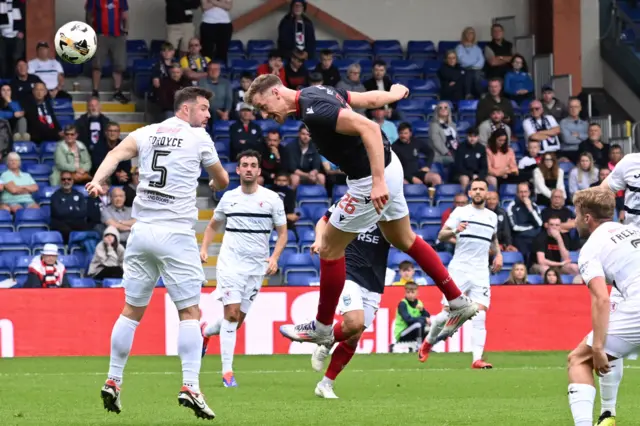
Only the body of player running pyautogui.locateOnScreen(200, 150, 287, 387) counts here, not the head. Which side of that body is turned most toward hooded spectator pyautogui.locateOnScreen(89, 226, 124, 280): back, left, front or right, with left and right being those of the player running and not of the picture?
back

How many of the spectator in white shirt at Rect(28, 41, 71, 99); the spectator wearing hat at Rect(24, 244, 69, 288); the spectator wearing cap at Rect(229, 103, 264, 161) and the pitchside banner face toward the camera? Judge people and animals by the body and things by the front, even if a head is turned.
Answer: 4

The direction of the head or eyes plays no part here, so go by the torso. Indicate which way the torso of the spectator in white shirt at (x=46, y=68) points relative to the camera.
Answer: toward the camera

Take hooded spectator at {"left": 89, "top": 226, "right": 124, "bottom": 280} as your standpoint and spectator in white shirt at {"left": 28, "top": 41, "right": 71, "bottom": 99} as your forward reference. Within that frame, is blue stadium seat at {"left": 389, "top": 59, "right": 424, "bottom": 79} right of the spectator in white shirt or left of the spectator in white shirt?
right

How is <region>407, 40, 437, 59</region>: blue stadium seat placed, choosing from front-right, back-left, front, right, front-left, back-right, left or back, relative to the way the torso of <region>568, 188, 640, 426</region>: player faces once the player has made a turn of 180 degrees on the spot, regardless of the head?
back-left

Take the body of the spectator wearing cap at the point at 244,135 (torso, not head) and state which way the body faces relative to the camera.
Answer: toward the camera

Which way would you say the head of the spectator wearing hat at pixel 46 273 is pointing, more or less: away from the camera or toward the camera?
toward the camera

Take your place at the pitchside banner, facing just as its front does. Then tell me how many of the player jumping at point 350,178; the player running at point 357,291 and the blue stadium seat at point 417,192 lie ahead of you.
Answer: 2

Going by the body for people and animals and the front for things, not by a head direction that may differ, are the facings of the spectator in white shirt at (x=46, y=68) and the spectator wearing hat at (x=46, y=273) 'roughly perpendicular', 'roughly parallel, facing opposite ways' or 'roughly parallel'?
roughly parallel

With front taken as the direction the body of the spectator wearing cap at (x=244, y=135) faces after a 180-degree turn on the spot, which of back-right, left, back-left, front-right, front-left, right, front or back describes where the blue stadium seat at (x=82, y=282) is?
back-left

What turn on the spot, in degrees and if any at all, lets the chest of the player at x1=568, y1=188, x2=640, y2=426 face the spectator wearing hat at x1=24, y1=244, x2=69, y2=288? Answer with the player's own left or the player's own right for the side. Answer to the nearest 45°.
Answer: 0° — they already face them

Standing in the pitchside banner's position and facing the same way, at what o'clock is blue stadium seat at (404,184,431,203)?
The blue stadium seat is roughly at 7 o'clock from the pitchside banner.

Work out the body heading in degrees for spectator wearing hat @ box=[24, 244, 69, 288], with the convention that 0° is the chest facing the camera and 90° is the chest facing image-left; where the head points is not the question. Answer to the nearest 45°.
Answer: approximately 0°

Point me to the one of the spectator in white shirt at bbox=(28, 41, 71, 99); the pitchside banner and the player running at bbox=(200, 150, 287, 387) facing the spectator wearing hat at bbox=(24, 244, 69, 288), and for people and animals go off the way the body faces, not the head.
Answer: the spectator in white shirt

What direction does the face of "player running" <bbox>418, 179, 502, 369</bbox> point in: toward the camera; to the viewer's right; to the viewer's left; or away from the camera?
toward the camera
